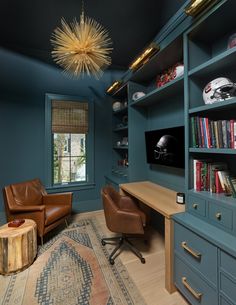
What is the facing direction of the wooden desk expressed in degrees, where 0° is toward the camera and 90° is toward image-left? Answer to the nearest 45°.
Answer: approximately 45°

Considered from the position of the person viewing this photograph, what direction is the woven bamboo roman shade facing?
facing the viewer

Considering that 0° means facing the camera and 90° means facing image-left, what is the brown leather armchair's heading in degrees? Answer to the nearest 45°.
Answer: approximately 315°

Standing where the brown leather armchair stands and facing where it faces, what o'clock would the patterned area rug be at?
The patterned area rug is roughly at 1 o'clock from the brown leather armchair.

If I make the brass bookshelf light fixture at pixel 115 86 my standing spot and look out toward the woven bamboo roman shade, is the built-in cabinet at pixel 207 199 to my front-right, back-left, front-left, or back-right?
back-left

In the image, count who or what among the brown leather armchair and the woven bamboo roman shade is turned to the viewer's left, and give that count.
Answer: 0

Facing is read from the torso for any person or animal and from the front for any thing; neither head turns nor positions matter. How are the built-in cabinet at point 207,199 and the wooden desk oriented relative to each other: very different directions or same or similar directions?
same or similar directions

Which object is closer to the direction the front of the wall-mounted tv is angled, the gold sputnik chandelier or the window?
the gold sputnik chandelier

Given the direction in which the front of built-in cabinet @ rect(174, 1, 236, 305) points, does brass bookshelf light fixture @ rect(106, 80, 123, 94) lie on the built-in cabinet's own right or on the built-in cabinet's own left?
on the built-in cabinet's own right

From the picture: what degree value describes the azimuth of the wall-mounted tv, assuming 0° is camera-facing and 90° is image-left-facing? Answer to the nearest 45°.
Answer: approximately 45°

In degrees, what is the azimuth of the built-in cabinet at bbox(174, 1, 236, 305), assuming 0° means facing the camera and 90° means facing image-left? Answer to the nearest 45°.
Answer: approximately 45°

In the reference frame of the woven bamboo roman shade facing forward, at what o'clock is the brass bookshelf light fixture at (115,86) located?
The brass bookshelf light fixture is roughly at 10 o'clock from the woven bamboo roman shade.

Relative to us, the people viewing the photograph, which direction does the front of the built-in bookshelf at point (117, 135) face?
facing the viewer and to the left of the viewer

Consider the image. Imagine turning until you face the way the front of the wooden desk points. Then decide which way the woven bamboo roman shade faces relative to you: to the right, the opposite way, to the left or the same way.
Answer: to the left

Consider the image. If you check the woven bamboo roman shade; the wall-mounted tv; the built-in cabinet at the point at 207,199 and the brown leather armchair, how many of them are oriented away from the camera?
0

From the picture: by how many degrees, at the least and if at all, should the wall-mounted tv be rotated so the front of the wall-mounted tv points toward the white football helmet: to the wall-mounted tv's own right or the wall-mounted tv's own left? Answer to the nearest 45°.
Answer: approximately 90° to the wall-mounted tv's own left
